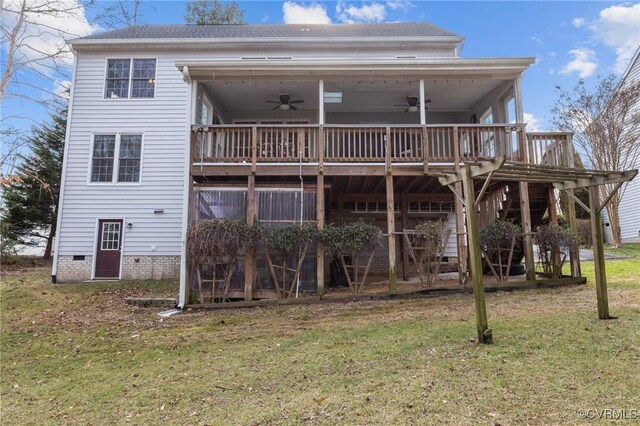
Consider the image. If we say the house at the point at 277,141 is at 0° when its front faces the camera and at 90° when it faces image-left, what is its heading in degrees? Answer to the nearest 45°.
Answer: approximately 180°

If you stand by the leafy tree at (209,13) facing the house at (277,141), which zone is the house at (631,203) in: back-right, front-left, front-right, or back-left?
front-left

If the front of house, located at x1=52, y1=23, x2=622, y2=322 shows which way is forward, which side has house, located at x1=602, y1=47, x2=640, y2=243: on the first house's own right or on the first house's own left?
on the first house's own right

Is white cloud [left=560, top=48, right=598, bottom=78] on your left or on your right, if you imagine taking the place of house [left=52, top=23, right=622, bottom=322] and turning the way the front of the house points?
on your right

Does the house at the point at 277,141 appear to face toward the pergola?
no

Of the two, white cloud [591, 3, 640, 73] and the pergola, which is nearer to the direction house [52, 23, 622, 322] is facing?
the white cloud

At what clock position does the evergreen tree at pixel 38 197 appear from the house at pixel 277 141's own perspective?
The evergreen tree is roughly at 10 o'clock from the house.
